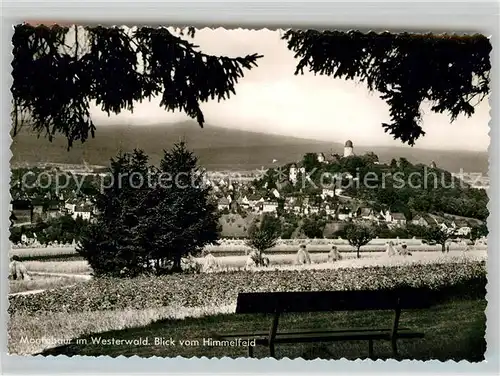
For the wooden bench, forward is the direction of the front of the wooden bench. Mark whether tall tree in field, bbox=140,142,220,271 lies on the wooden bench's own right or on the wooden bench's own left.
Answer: on the wooden bench's own left

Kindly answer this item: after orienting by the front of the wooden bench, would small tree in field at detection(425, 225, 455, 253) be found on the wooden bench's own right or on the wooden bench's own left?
on the wooden bench's own right

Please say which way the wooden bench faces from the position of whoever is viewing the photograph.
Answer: facing away from the viewer and to the left of the viewer
